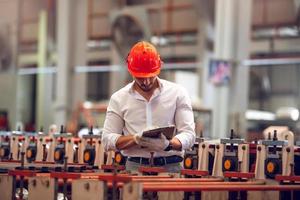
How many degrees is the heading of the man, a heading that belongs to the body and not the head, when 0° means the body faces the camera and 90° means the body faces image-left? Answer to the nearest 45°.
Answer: approximately 0°
